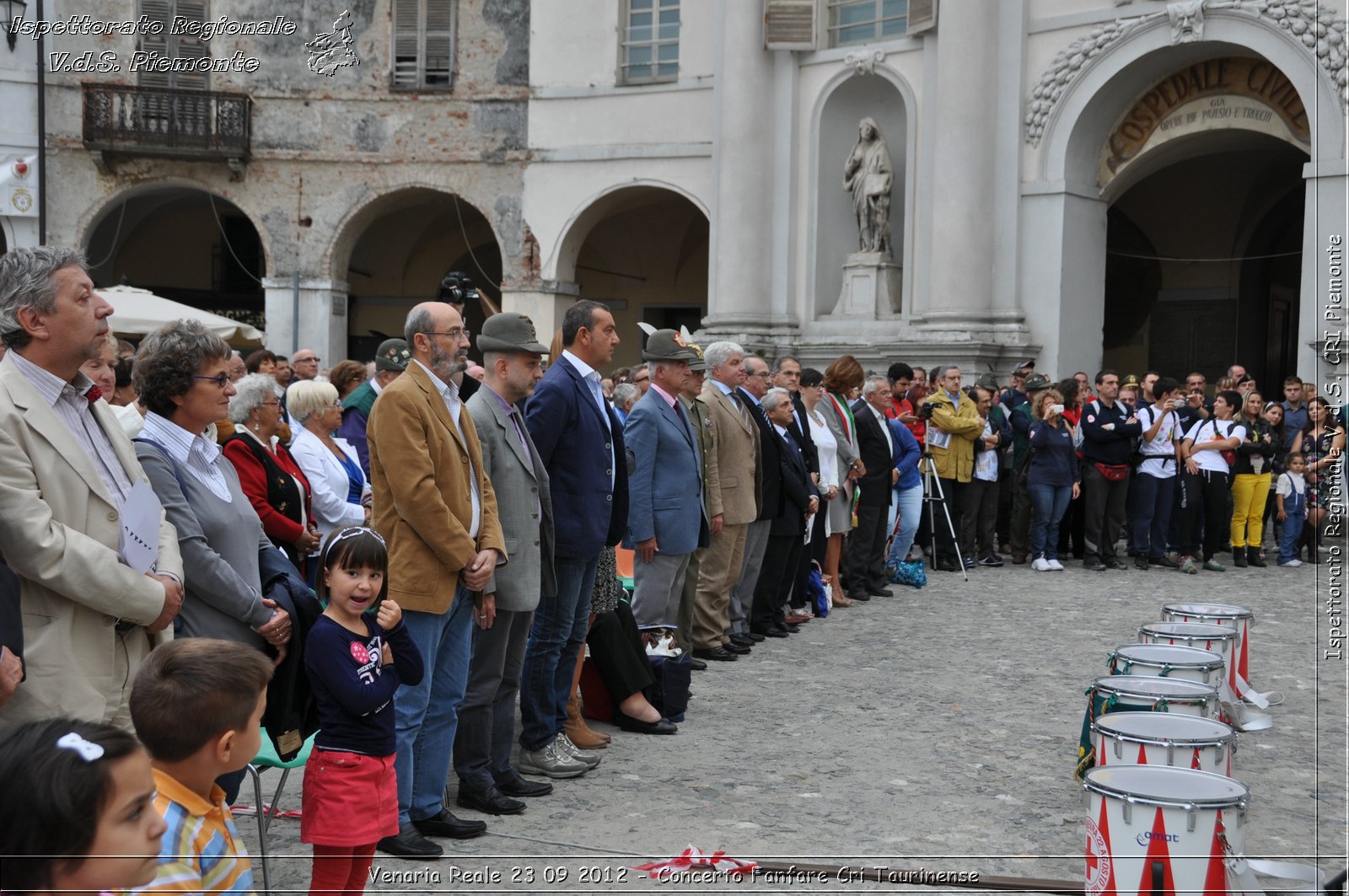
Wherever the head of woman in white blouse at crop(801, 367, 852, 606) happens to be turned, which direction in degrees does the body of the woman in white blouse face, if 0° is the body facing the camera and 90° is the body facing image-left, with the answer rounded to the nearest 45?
approximately 315°

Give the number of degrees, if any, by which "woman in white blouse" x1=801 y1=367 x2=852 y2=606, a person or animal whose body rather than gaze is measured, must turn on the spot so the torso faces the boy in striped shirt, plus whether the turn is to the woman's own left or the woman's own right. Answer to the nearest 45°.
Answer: approximately 45° to the woman's own right

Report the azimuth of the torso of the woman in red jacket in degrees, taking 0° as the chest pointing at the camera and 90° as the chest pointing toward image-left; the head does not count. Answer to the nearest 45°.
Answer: approximately 315°

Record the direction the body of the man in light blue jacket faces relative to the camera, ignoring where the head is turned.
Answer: to the viewer's right

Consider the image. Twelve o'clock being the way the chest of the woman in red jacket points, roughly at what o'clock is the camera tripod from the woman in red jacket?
The camera tripod is roughly at 9 o'clock from the woman in red jacket.

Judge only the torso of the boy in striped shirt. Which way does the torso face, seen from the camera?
to the viewer's right

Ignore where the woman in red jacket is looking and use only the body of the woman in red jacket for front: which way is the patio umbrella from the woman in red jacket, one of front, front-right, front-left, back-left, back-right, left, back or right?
back-left

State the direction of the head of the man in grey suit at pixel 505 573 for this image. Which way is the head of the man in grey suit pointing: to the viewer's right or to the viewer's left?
to the viewer's right

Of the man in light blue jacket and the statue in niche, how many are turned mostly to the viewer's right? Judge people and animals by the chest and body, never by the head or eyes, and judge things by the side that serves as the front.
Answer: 1

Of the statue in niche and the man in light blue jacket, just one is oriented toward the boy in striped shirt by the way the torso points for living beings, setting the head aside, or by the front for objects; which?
the statue in niche

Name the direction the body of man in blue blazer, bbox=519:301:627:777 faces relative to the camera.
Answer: to the viewer's right
